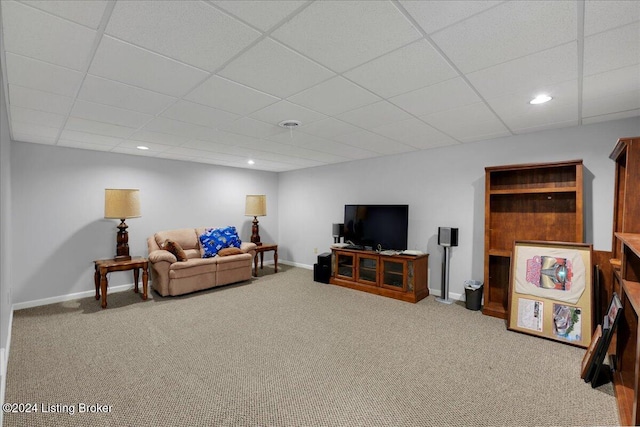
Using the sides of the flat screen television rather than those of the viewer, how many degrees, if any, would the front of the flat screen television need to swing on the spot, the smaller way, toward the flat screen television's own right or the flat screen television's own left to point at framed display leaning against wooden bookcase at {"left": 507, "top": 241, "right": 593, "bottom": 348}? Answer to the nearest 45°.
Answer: approximately 90° to the flat screen television's own left

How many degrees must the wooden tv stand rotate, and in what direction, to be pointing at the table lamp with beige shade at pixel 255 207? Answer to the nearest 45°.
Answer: approximately 45° to its right

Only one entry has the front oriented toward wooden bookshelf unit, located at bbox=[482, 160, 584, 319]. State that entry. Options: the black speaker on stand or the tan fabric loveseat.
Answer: the tan fabric loveseat

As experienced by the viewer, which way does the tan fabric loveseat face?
facing the viewer and to the right of the viewer

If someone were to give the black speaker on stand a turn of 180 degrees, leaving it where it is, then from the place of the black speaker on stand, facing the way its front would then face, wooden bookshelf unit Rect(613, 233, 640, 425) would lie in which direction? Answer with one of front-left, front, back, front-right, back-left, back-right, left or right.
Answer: right

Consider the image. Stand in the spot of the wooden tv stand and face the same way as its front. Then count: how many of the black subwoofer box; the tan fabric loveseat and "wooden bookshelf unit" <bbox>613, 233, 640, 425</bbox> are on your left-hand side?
1

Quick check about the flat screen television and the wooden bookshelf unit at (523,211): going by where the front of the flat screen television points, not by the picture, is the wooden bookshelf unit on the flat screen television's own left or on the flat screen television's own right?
on the flat screen television's own left

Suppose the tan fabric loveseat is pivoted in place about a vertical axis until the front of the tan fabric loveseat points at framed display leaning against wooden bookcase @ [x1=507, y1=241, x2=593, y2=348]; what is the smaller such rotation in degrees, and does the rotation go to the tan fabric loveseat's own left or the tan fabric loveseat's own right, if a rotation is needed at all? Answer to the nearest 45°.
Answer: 0° — it already faces it

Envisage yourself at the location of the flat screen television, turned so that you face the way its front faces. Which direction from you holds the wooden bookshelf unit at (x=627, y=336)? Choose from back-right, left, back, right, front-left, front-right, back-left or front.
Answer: left

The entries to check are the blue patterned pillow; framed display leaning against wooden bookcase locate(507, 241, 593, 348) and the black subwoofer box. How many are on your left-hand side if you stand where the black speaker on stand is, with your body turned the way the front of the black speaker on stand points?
1

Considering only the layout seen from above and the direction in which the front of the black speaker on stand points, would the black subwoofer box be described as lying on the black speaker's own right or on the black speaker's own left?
on the black speaker's own right

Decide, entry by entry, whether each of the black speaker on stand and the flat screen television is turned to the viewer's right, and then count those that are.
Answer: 0
